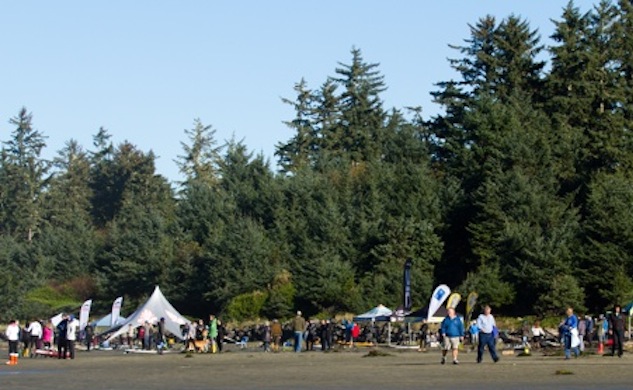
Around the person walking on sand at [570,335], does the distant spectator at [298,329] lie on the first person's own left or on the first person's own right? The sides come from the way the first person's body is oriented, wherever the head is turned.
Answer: on the first person's own right

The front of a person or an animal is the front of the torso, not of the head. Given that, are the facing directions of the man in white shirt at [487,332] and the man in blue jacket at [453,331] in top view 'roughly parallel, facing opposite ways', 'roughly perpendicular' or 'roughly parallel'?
roughly parallel

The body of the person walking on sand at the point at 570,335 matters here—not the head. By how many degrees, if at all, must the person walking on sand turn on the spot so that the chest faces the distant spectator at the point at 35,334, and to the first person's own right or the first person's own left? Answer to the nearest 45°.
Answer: approximately 45° to the first person's own right

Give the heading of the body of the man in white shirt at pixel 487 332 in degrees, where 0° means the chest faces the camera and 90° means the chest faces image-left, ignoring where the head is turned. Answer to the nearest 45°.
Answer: approximately 0°

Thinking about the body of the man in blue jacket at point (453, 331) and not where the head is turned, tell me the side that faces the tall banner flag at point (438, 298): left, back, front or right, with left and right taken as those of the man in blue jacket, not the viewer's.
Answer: back

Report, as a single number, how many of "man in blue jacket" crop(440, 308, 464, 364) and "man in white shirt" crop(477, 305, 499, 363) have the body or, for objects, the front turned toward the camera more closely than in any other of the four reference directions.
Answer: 2

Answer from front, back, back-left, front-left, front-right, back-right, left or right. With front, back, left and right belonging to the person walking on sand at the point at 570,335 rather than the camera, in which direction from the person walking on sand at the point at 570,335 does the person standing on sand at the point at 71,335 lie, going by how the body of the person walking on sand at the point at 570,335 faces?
front-right

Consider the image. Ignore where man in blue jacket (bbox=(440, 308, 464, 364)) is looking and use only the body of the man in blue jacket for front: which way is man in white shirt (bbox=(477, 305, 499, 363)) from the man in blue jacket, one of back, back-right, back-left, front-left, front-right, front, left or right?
left

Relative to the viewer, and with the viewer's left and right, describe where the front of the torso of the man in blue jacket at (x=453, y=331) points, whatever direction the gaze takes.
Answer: facing the viewer

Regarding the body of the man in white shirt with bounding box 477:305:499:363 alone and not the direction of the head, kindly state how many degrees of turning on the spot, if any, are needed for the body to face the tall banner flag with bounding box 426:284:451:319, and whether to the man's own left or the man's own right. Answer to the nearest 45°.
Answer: approximately 180°

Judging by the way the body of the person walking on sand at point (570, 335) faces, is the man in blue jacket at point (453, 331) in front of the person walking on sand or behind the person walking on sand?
in front
